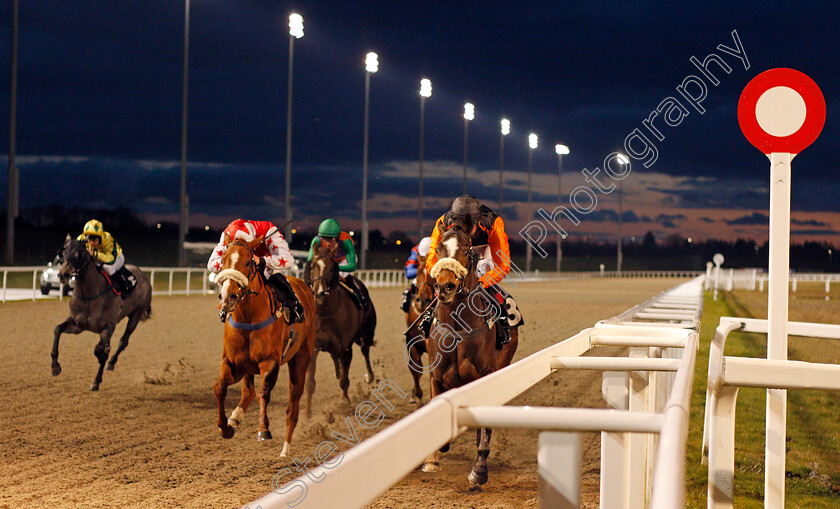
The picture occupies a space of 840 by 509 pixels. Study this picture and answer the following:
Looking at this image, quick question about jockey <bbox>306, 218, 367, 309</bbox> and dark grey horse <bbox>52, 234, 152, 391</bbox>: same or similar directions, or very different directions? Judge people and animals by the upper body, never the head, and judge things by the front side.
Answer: same or similar directions

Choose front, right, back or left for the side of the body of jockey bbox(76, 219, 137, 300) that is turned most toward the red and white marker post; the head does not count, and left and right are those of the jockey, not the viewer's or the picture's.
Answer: left

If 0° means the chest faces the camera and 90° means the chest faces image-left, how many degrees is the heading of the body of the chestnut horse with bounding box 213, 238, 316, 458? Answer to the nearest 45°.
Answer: approximately 45°

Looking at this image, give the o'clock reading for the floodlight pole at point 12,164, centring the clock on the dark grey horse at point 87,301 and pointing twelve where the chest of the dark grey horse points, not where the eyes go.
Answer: The floodlight pole is roughly at 4 o'clock from the dark grey horse.

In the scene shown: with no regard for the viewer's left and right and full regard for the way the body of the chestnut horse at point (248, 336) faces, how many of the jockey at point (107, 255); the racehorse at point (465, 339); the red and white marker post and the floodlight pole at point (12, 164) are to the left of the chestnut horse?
2

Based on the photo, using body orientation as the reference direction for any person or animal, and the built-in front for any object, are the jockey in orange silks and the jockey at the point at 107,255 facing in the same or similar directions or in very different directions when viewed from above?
same or similar directions

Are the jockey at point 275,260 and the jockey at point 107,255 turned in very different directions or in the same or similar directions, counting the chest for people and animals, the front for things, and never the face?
same or similar directions

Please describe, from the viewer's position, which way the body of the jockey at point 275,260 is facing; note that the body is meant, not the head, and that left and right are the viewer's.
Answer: facing the viewer and to the left of the viewer

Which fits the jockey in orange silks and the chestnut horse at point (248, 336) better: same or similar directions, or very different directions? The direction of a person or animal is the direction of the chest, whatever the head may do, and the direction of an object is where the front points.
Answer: same or similar directions

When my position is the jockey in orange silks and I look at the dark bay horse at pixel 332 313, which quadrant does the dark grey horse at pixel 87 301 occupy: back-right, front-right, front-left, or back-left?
front-left

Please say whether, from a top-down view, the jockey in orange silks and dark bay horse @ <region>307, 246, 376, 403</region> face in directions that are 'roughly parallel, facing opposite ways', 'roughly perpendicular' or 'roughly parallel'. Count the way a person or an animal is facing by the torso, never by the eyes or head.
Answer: roughly parallel

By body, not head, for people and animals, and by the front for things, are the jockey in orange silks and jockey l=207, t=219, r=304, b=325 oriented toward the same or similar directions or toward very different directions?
same or similar directions

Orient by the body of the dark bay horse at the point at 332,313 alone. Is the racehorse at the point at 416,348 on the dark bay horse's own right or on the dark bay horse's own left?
on the dark bay horse's own left

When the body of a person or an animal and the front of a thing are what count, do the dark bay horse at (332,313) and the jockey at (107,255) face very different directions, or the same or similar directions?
same or similar directions

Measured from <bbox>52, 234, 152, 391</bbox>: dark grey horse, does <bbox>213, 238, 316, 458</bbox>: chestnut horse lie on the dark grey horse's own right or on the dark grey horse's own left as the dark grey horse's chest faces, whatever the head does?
on the dark grey horse's own left
